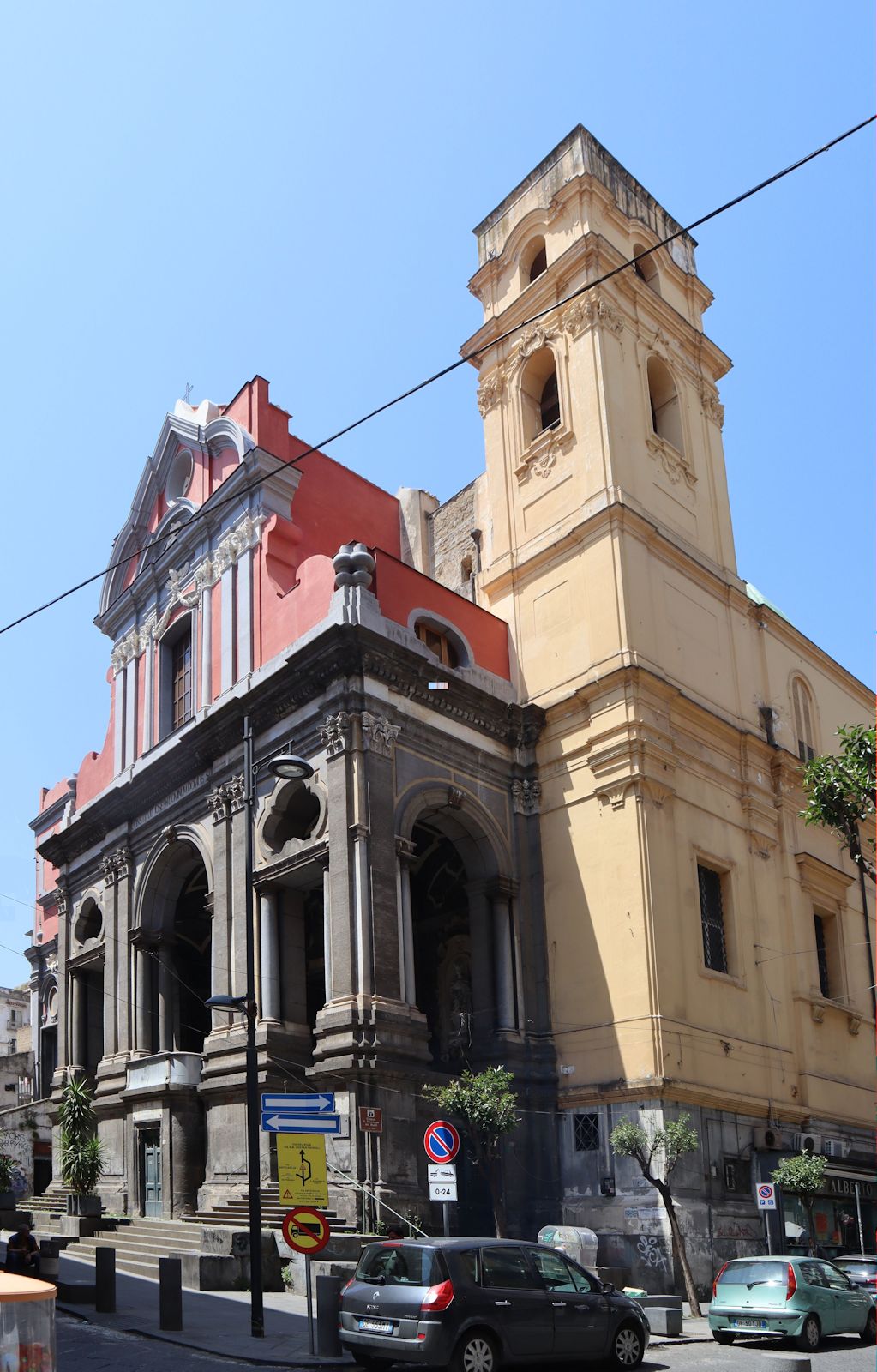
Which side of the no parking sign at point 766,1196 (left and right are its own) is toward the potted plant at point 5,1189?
right

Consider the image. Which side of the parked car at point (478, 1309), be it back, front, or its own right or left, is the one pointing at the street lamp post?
left

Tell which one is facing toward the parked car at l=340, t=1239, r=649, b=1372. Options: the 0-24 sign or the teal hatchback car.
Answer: the 0-24 sign

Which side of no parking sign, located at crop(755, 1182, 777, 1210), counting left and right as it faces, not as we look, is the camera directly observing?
front

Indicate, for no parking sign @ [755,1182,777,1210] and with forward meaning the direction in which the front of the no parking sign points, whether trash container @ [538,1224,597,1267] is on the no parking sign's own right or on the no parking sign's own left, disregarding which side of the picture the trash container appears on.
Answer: on the no parking sign's own right

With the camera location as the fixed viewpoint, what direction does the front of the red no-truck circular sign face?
facing the viewer

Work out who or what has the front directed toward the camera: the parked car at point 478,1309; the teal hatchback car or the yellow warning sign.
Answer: the yellow warning sign

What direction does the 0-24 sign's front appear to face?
toward the camera

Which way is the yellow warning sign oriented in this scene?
toward the camera

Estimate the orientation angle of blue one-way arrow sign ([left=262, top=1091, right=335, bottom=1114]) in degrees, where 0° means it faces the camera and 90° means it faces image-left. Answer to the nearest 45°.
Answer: approximately 0°

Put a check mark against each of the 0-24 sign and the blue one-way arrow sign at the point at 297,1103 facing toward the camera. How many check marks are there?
2

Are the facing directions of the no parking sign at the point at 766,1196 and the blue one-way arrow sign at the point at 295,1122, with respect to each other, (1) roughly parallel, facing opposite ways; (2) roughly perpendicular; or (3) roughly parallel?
roughly parallel

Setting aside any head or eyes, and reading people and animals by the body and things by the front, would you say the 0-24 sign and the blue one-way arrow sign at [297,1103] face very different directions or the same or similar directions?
same or similar directions

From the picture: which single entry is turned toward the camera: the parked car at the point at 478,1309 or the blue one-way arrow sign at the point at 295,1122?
the blue one-way arrow sign
